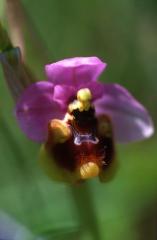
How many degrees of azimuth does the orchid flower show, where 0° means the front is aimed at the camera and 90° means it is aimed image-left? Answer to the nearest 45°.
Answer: approximately 0°
